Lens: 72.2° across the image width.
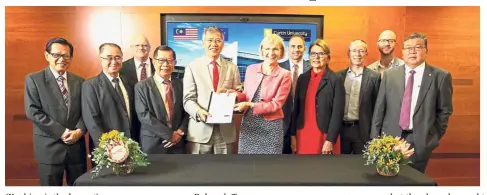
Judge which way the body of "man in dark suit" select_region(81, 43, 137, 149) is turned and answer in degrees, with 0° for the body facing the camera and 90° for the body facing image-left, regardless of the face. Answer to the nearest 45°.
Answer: approximately 315°

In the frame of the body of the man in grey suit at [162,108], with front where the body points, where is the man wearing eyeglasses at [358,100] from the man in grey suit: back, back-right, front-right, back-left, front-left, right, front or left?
front-left

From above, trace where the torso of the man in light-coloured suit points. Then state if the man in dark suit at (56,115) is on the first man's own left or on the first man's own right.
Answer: on the first man's own right

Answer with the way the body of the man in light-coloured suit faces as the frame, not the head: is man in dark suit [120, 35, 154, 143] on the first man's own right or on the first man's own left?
on the first man's own right

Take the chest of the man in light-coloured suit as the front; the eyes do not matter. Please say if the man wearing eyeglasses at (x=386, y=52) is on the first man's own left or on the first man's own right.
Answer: on the first man's own left

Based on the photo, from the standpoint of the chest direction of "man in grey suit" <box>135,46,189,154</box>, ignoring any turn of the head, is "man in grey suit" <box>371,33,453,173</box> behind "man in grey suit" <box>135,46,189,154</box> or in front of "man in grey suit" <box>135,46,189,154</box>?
in front

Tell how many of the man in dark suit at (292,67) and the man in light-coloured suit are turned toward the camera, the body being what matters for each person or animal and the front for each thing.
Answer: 2

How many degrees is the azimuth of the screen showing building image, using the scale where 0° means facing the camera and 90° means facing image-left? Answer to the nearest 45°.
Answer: approximately 0°
